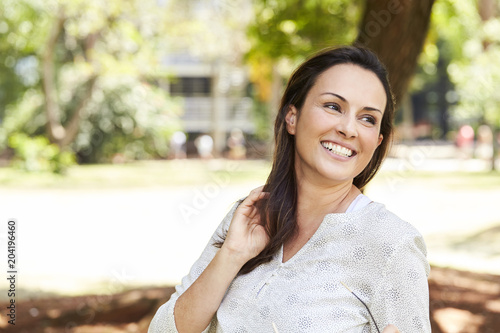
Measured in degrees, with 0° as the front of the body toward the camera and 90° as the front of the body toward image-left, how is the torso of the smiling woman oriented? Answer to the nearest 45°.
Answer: approximately 45°

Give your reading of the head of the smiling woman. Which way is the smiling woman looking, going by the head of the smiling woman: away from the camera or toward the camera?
toward the camera

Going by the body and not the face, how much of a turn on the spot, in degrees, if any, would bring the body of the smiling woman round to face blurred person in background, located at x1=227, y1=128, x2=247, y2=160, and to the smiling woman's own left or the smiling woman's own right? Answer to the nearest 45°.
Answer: approximately 135° to the smiling woman's own right

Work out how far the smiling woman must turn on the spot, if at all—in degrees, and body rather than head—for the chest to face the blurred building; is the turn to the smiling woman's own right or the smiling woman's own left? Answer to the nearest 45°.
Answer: approximately 135° to the smiling woman's own right
